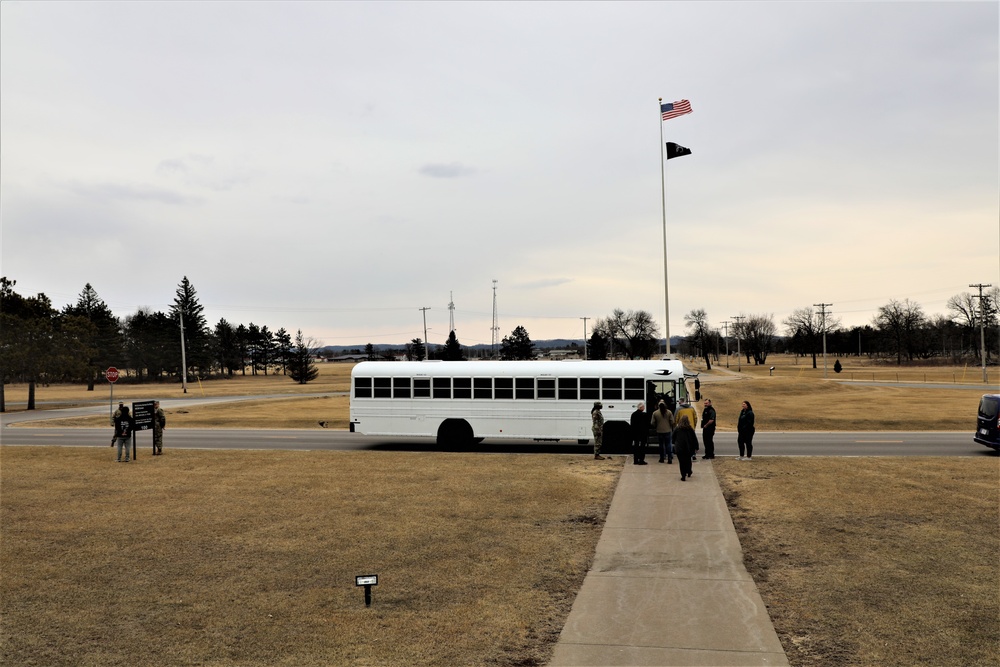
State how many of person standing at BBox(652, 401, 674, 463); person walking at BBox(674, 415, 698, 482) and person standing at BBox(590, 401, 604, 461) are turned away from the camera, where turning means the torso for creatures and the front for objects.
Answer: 2

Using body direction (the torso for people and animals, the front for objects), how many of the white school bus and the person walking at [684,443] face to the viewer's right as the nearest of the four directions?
1

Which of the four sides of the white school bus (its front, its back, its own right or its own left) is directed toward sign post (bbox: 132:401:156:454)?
back

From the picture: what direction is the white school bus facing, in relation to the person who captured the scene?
facing to the right of the viewer

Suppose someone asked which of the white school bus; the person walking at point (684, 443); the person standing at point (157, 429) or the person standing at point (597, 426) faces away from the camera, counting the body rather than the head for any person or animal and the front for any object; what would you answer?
the person walking at point (684, 443)

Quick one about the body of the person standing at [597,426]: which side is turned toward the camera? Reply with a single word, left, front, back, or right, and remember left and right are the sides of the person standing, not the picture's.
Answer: right

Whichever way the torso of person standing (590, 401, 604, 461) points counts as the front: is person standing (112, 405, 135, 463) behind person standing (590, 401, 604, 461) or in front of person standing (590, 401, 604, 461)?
behind

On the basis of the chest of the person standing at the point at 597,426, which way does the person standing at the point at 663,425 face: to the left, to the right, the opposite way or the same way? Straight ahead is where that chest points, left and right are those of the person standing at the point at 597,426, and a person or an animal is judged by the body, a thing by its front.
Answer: to the left

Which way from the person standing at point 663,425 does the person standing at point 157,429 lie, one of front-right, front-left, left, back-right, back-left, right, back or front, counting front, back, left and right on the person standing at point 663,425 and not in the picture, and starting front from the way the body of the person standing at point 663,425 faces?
left

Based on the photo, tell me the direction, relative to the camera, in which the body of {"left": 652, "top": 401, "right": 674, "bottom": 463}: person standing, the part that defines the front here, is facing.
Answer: away from the camera

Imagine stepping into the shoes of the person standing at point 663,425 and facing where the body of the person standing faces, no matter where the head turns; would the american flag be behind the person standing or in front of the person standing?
in front
